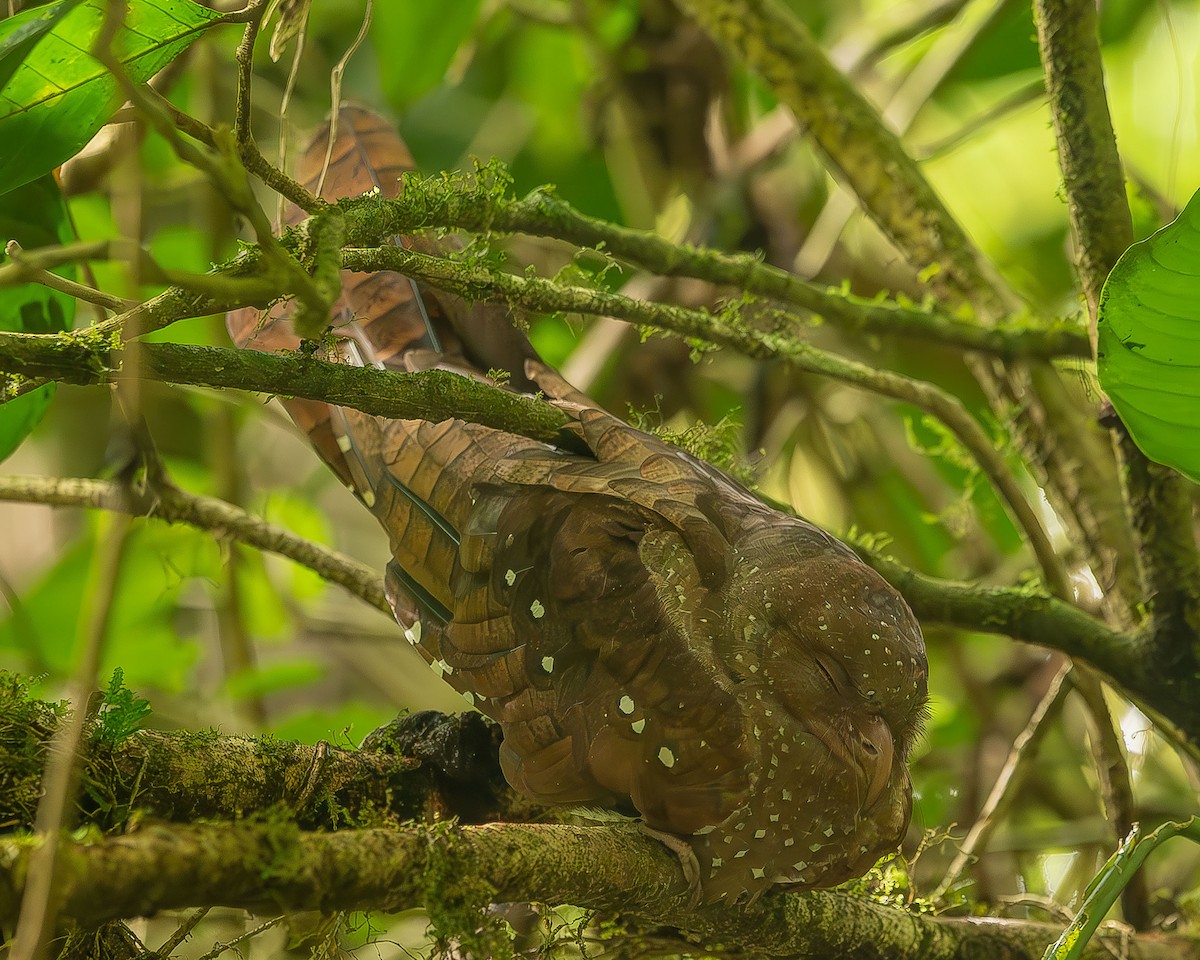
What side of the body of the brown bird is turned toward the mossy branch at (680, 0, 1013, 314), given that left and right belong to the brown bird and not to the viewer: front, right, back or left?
left

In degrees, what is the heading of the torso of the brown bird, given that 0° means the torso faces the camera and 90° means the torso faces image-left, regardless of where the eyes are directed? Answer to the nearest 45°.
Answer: approximately 315°
